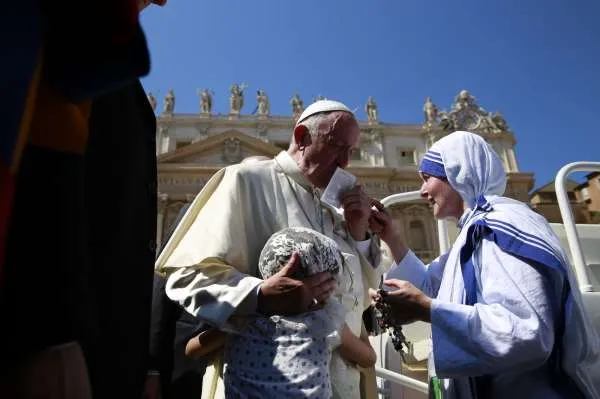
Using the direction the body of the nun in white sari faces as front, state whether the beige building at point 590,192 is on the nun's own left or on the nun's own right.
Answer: on the nun's own right

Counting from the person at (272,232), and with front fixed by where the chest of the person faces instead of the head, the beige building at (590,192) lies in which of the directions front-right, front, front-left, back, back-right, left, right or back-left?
left

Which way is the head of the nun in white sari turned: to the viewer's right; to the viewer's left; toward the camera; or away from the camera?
to the viewer's left

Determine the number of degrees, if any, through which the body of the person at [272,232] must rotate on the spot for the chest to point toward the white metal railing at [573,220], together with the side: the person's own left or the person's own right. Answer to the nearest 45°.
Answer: approximately 45° to the person's own left

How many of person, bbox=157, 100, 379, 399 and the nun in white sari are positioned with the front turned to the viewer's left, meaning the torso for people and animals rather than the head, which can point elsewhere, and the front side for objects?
1

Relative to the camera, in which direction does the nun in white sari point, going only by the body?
to the viewer's left

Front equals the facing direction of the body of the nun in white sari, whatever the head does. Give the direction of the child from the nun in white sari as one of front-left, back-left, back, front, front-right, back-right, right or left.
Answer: front-left

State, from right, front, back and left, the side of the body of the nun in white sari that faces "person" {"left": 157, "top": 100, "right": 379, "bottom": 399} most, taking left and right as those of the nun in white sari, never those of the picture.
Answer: front

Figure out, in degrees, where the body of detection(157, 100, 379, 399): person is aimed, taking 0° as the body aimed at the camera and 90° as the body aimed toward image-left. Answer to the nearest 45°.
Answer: approximately 315°
